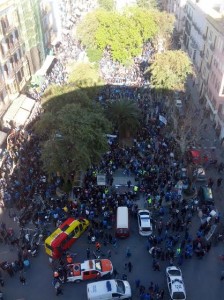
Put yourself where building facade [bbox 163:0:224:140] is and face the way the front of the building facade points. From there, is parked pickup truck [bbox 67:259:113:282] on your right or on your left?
on your left

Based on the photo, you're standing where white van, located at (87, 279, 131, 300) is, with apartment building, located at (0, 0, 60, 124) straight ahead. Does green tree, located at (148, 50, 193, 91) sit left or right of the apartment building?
right

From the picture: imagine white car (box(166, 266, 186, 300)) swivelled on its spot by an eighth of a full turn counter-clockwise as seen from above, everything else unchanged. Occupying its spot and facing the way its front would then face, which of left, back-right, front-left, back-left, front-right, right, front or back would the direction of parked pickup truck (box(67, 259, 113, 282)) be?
front-left

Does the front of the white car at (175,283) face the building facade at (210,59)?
yes

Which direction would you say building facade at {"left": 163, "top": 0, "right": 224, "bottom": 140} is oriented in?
to the viewer's left

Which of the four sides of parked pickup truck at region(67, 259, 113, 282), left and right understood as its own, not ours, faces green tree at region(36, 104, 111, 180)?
left

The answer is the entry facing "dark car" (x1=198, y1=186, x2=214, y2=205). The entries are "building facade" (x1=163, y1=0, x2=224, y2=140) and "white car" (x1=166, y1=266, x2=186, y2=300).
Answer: the white car
